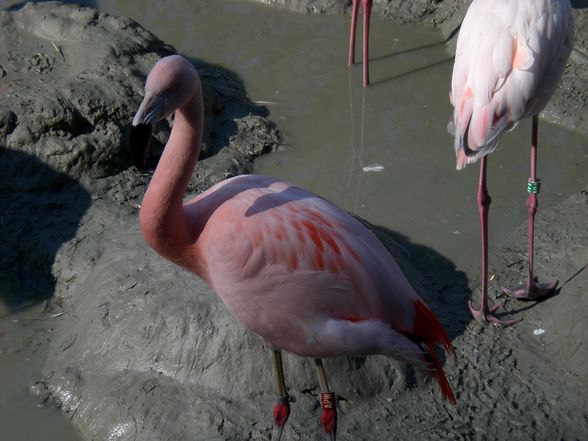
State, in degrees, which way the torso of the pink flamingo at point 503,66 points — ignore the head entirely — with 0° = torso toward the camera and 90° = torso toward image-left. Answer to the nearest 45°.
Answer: approximately 225°

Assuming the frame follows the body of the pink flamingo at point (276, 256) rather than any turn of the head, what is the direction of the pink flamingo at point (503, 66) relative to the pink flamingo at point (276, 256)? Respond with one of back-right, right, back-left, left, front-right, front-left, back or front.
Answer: back-right

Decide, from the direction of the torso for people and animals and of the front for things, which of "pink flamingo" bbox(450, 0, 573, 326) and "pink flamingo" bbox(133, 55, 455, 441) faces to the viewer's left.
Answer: "pink flamingo" bbox(133, 55, 455, 441)

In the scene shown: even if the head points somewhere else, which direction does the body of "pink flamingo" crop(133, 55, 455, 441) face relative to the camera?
to the viewer's left

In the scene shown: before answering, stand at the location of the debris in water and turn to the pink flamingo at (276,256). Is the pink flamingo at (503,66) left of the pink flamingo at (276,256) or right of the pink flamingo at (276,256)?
left

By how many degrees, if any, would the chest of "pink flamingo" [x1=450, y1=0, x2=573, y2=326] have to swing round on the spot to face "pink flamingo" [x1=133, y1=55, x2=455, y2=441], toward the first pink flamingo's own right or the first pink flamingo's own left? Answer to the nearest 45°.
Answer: approximately 180°

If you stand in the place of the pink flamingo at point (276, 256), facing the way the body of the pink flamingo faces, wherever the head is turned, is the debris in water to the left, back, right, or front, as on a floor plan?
right

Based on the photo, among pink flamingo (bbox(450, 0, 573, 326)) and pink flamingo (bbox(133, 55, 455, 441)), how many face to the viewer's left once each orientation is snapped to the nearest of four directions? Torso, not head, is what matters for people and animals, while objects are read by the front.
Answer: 1

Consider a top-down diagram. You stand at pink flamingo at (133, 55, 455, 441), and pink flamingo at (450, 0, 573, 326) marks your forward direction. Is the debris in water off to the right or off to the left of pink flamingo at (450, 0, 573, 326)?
left

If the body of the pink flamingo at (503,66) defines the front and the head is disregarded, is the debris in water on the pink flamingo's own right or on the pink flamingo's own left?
on the pink flamingo's own left
